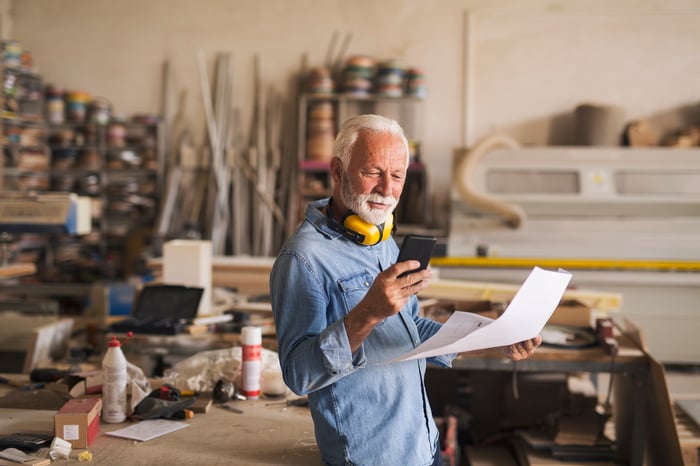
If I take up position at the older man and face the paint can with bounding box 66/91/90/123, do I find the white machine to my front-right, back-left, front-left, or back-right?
front-right

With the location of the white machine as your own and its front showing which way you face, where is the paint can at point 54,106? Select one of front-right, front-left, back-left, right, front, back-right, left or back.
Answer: right

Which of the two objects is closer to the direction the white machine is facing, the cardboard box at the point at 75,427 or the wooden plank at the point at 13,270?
the cardboard box

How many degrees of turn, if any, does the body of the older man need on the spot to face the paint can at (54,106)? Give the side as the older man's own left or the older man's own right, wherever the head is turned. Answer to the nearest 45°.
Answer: approximately 180°

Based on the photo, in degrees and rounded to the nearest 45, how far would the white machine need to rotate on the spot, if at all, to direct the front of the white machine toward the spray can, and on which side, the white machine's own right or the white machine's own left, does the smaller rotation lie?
0° — it already faces it

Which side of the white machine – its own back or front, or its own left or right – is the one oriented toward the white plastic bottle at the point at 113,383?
front

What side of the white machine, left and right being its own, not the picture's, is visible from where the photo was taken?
front

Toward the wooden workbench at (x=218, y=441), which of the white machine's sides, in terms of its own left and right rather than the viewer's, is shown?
front

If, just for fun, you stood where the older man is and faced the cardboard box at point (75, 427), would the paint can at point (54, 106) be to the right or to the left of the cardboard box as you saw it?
right

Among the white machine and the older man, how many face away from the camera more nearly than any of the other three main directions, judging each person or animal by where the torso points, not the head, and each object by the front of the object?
0

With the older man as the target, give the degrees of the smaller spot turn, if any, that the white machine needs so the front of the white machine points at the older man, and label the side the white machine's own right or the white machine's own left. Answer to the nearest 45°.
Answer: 0° — it already faces them
